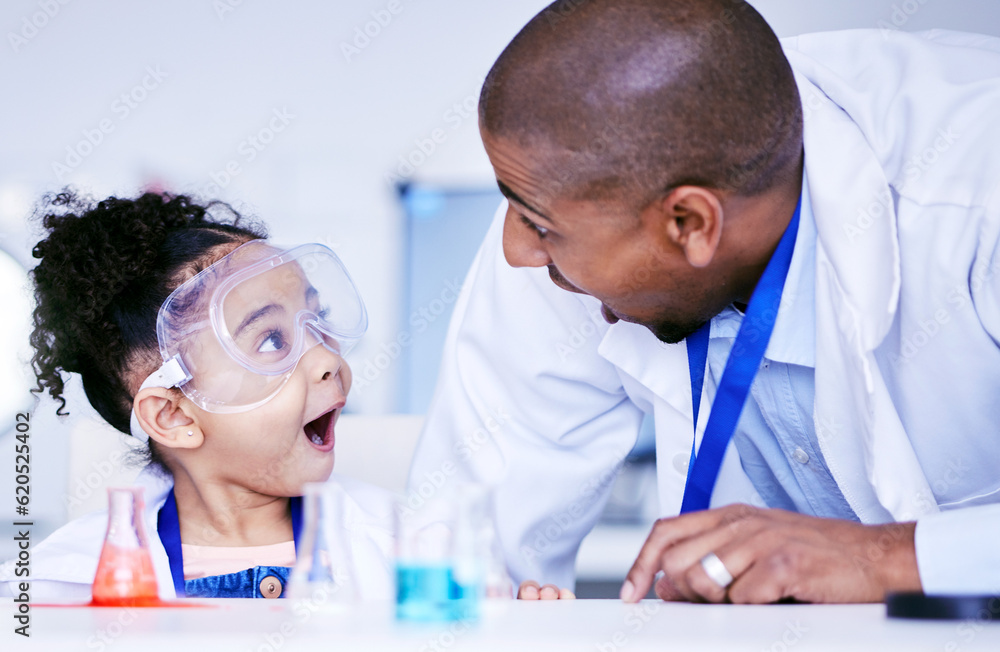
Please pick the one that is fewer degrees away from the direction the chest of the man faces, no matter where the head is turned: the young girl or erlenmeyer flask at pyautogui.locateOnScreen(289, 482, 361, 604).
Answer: the erlenmeyer flask

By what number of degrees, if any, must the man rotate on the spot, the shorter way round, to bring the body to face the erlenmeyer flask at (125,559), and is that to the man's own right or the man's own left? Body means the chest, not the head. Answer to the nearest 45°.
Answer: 0° — they already face it

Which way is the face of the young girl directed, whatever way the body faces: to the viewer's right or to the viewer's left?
to the viewer's right

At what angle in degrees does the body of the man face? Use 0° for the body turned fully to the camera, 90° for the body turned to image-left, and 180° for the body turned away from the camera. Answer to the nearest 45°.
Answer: approximately 45°

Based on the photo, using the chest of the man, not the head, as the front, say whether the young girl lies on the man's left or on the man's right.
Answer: on the man's right

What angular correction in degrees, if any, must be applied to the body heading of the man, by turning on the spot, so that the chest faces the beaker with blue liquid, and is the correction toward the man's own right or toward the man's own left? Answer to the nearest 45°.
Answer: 0° — they already face it

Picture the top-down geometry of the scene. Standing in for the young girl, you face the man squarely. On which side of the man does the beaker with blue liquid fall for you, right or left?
right

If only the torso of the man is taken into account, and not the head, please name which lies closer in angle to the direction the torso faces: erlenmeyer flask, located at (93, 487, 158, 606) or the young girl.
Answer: the erlenmeyer flask

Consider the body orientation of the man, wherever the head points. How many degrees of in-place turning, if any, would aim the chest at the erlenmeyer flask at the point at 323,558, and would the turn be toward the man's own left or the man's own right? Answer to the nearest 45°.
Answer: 0° — they already face it
